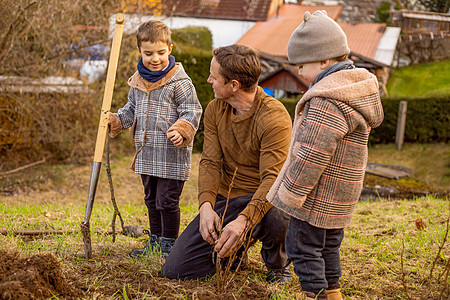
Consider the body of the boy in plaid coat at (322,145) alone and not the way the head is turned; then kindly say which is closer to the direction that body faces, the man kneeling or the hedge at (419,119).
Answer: the man kneeling

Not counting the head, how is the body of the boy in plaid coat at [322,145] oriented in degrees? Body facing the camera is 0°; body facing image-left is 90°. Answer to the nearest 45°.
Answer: approximately 90°

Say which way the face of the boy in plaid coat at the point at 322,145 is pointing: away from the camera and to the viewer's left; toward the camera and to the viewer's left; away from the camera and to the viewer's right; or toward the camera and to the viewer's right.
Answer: away from the camera and to the viewer's left

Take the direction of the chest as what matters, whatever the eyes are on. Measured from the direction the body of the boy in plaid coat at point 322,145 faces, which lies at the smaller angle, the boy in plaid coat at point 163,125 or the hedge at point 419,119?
the boy in plaid coat

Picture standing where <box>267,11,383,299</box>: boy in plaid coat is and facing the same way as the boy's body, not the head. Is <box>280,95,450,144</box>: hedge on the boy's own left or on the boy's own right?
on the boy's own right
